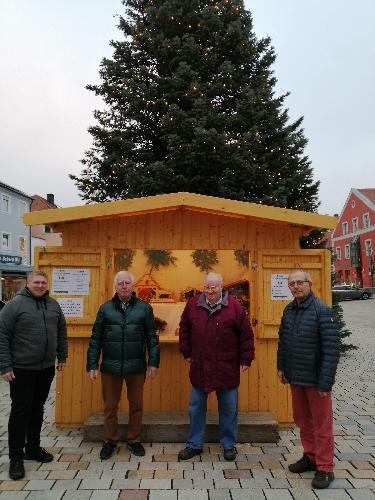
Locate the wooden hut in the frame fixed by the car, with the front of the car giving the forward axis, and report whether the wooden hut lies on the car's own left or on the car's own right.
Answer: on the car's own right

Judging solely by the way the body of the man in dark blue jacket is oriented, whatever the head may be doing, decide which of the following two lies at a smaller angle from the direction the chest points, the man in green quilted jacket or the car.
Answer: the man in green quilted jacket

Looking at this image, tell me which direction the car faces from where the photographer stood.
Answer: facing to the right of the viewer

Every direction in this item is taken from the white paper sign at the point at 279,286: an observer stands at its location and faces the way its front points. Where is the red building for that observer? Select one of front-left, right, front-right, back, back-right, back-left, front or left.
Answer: back

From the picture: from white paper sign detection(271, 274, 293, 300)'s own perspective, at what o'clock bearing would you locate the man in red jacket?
The man in red jacket is roughly at 1 o'clock from the white paper sign.

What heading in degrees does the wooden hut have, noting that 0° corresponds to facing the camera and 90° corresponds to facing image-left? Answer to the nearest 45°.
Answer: approximately 0°

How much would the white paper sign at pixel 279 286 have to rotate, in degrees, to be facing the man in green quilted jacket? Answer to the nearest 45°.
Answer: approximately 45° to its right

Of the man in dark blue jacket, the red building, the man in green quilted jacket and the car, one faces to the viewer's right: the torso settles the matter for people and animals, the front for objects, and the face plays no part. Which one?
the car

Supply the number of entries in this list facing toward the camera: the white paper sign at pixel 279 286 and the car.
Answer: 1

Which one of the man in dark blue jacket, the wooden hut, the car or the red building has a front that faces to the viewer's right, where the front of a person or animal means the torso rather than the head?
the car

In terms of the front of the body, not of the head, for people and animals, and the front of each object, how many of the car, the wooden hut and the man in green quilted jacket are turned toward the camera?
2
